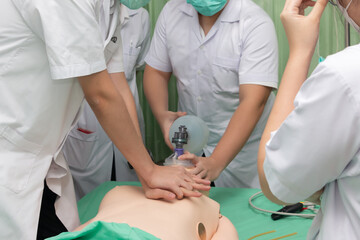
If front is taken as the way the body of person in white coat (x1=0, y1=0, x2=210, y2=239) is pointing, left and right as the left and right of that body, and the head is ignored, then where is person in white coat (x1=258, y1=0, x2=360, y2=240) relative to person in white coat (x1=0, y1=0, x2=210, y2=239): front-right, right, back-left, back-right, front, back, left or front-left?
front-right

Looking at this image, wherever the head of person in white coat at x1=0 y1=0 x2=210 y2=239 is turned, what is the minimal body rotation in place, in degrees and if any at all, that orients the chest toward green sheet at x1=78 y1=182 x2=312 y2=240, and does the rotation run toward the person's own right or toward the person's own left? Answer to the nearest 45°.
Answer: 0° — they already face it

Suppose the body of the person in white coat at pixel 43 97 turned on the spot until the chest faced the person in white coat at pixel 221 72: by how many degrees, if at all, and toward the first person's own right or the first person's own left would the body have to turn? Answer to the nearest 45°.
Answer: approximately 45° to the first person's own left

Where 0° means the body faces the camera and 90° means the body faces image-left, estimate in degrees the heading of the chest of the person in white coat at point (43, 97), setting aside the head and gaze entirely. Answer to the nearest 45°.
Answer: approximately 270°

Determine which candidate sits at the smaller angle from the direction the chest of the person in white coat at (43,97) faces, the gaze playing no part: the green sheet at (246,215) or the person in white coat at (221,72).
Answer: the green sheet
